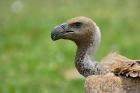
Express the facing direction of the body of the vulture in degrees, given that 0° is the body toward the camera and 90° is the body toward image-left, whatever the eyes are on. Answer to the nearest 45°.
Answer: approximately 90°
